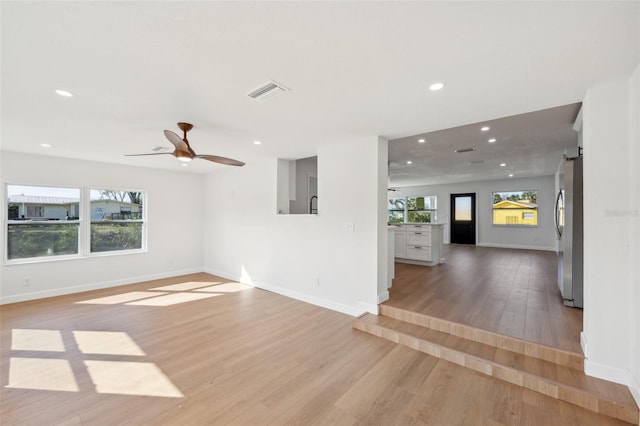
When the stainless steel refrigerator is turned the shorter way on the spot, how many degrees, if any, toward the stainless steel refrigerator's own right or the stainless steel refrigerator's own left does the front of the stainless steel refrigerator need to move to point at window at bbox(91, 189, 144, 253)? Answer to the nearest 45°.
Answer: approximately 45° to the stainless steel refrigerator's own left

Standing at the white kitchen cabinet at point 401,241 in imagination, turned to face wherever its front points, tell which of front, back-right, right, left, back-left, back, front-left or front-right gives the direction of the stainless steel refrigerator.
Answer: front-left

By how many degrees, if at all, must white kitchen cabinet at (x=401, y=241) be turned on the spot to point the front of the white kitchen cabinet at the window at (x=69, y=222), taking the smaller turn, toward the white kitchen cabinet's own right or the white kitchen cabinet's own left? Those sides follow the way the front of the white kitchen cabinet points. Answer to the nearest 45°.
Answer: approximately 45° to the white kitchen cabinet's own right

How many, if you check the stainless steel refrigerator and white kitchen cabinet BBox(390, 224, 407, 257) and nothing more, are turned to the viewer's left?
1

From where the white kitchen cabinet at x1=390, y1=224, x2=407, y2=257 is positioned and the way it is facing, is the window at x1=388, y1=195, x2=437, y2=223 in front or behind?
behind

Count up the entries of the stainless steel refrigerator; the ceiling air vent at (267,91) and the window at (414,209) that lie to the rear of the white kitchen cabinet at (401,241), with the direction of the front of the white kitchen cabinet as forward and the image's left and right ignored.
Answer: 1

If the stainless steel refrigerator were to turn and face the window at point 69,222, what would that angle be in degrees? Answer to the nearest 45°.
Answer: approximately 45° to its left

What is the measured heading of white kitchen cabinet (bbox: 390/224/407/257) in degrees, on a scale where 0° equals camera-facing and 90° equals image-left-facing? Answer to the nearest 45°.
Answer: approximately 0°

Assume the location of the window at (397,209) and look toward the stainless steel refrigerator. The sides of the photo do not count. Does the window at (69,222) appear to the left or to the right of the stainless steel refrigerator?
right

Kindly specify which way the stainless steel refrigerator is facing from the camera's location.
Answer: facing to the left of the viewer

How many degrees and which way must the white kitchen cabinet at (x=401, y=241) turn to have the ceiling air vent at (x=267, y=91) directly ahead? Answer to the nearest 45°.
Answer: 0° — it already faces it

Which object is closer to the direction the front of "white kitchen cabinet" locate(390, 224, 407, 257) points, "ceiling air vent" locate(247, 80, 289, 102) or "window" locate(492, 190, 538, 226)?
the ceiling air vent

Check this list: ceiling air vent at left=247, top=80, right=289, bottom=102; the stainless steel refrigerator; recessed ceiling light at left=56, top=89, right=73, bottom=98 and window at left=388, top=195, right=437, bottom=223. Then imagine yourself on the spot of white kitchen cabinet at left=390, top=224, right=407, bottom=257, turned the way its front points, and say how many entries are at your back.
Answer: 1

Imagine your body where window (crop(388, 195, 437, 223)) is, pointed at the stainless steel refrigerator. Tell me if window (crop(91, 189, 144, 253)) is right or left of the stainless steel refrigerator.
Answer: right
